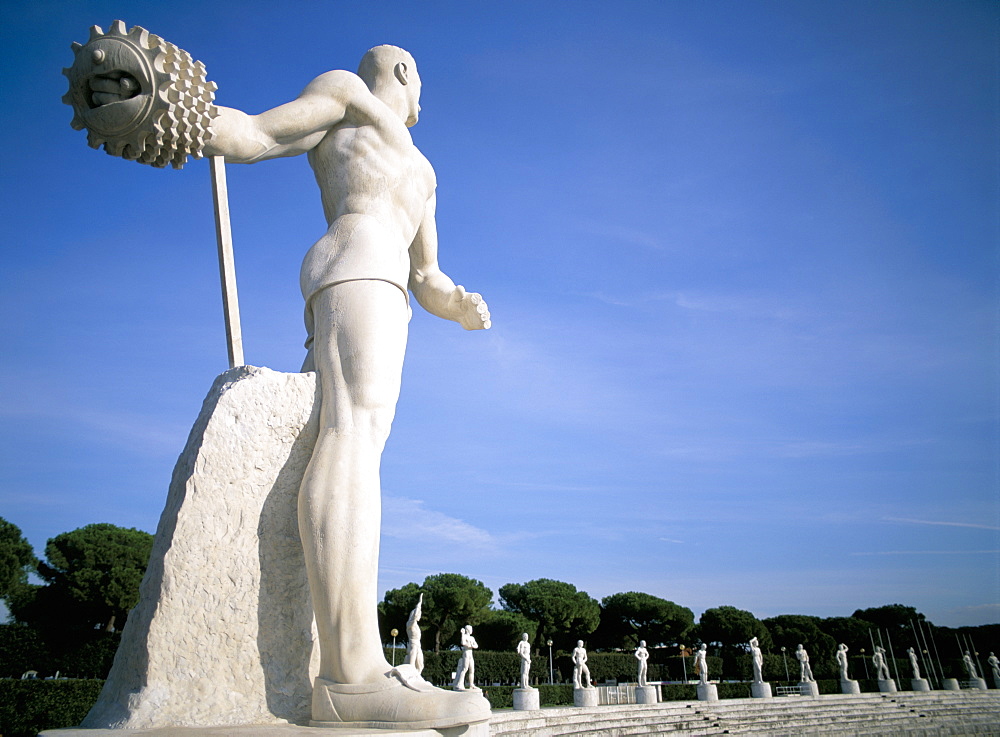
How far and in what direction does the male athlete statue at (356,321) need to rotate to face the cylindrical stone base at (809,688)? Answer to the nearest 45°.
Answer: approximately 45° to its left

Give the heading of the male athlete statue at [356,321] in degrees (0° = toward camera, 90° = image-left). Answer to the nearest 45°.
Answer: approximately 270°

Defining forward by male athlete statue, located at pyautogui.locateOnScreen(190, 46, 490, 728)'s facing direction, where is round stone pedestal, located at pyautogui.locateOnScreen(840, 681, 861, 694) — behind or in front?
in front

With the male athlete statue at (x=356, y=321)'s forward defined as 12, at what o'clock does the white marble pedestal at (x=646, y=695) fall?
The white marble pedestal is roughly at 10 o'clock from the male athlete statue.

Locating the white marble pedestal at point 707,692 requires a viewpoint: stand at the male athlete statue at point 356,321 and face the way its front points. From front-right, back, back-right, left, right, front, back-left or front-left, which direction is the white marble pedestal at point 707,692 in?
front-left

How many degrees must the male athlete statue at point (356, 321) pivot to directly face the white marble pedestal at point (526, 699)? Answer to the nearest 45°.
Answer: approximately 45° to its left

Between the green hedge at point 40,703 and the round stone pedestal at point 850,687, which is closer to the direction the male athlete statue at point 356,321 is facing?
the round stone pedestal

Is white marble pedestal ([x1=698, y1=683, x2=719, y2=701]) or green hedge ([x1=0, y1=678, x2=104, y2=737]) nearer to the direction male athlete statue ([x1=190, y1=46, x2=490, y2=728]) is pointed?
the white marble pedestal
